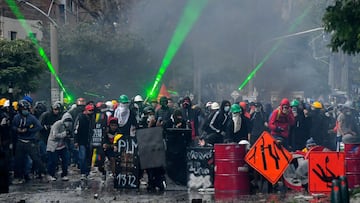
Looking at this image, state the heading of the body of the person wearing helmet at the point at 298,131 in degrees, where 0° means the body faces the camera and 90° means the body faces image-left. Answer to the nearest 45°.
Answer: approximately 45°

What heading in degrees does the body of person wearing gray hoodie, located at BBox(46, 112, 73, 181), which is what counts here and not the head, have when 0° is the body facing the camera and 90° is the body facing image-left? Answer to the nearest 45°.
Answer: approximately 315°

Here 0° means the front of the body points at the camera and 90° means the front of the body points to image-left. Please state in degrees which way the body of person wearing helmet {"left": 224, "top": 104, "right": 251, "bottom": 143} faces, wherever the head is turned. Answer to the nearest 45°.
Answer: approximately 0°
